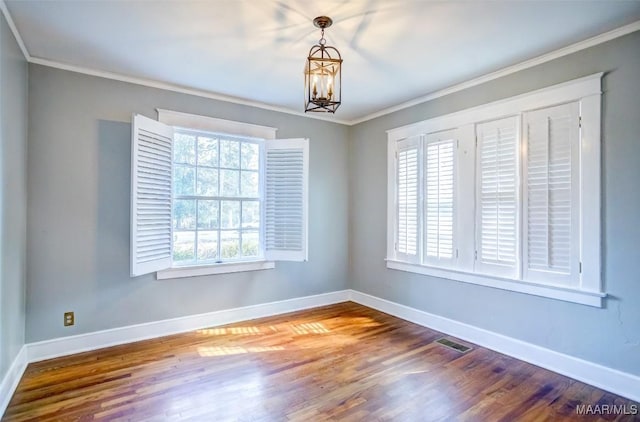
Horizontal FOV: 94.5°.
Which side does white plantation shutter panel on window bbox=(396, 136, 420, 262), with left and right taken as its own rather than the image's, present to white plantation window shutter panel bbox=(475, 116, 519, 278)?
left

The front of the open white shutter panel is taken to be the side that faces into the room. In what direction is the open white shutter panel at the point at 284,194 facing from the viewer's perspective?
toward the camera

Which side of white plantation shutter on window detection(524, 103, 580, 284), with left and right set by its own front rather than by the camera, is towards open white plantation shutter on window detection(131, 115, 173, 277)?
front

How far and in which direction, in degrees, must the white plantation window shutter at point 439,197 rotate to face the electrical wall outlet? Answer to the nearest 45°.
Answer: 0° — it already faces it

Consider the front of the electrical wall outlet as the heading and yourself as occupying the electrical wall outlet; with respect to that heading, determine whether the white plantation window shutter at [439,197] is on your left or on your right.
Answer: on your left

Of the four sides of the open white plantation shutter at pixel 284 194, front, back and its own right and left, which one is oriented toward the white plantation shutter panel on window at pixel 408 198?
left

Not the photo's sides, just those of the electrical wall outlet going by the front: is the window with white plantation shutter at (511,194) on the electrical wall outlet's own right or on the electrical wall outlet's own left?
on the electrical wall outlet's own left

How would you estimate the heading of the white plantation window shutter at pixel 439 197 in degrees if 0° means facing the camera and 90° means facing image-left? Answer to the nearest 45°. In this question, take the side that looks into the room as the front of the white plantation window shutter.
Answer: approximately 45°

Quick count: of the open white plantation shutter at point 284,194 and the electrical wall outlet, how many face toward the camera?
2
